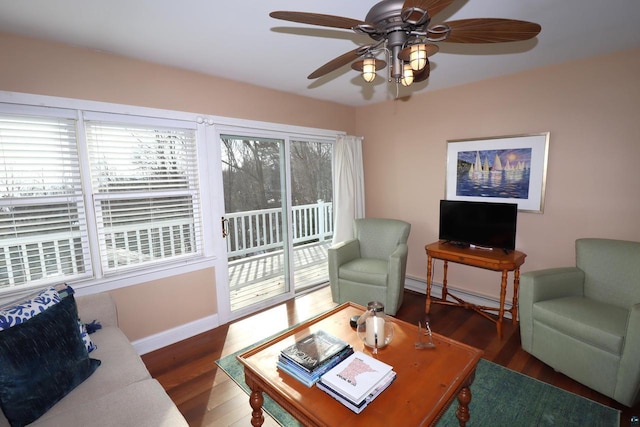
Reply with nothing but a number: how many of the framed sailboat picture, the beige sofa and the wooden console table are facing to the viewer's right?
1

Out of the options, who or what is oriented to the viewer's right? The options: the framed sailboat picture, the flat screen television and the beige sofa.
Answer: the beige sofa

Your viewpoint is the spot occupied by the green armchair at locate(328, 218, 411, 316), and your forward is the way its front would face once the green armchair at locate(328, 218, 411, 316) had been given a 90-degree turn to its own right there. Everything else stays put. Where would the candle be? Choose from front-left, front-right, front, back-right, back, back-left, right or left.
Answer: back-left

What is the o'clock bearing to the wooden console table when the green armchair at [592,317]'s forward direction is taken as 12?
The wooden console table is roughly at 2 o'clock from the green armchair.

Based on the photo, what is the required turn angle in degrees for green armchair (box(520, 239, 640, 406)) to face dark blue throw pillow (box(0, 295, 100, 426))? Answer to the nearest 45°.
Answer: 0° — it already faces it

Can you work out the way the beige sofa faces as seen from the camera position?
facing to the right of the viewer

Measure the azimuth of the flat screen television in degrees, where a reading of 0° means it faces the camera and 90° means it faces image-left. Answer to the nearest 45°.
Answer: approximately 45°

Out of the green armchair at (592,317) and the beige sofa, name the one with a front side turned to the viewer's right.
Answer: the beige sofa

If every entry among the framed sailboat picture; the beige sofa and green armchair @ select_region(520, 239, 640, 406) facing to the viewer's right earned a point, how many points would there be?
1

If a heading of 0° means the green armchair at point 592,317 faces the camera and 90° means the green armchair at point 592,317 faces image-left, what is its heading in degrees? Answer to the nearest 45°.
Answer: approximately 45°

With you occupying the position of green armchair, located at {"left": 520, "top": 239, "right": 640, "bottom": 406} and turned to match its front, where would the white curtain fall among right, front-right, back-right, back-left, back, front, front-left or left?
front-right
